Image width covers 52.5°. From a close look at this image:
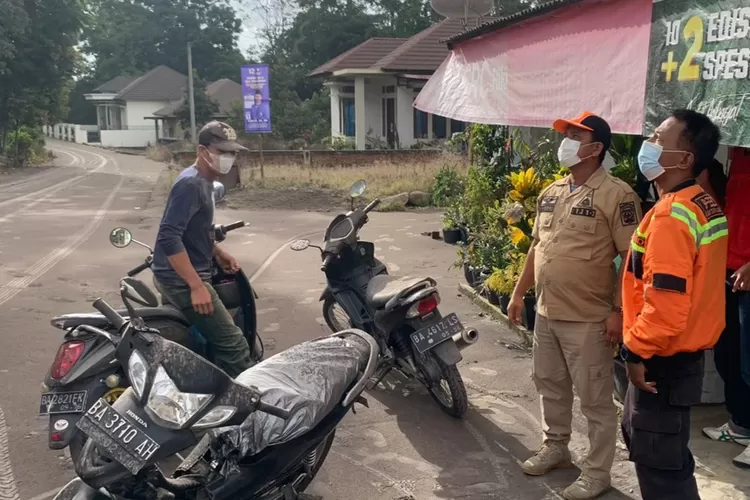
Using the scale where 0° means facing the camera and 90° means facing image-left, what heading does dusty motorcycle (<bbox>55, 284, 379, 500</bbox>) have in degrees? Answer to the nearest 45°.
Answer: approximately 45°

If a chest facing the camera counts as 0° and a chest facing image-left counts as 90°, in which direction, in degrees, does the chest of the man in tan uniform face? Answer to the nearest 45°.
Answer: approximately 45°

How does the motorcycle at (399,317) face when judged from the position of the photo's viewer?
facing away from the viewer and to the left of the viewer

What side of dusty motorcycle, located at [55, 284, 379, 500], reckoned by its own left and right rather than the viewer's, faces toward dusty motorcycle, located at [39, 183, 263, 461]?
right

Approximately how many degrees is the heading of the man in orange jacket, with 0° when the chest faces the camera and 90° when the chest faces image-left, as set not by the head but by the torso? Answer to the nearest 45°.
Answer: approximately 90°

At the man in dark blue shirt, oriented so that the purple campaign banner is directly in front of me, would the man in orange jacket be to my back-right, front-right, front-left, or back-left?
back-right

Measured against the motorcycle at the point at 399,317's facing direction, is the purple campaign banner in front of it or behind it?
in front

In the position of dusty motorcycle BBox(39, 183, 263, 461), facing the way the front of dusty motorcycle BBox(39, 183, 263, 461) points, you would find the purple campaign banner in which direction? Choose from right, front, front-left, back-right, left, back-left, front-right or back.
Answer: front-left

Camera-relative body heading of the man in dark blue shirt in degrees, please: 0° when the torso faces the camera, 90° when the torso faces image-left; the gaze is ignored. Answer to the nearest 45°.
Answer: approximately 270°

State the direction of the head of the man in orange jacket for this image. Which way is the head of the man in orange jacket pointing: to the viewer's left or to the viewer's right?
to the viewer's left

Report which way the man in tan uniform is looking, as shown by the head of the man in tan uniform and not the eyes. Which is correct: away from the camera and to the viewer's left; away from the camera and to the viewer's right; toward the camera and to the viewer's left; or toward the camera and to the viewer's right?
toward the camera and to the viewer's left

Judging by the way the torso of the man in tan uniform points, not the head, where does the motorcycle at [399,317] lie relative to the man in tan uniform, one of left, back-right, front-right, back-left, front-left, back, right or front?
right

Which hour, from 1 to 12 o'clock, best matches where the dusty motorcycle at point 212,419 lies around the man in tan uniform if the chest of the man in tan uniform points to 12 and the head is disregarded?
The dusty motorcycle is roughly at 12 o'clock from the man in tan uniform.

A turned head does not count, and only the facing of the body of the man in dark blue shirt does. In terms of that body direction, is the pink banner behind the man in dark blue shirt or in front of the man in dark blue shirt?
in front
